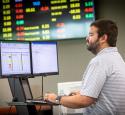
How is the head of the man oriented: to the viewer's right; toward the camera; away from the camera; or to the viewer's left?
to the viewer's left

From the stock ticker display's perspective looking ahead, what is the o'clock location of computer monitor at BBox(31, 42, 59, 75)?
The computer monitor is roughly at 12 o'clock from the stock ticker display.

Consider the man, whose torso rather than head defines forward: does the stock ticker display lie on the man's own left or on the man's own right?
on the man's own right

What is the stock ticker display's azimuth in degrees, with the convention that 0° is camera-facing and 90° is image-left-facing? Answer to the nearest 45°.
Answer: approximately 0°

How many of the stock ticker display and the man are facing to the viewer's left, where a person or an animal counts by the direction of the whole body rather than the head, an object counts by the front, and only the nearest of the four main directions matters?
1

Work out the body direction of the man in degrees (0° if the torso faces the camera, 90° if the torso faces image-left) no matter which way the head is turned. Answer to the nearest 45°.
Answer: approximately 90°

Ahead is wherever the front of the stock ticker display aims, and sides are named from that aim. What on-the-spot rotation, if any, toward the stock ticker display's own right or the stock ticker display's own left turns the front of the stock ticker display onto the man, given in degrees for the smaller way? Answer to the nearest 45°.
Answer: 0° — it already faces them

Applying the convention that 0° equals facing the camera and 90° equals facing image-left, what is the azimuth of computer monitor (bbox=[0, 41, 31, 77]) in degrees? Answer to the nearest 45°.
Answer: approximately 315°
